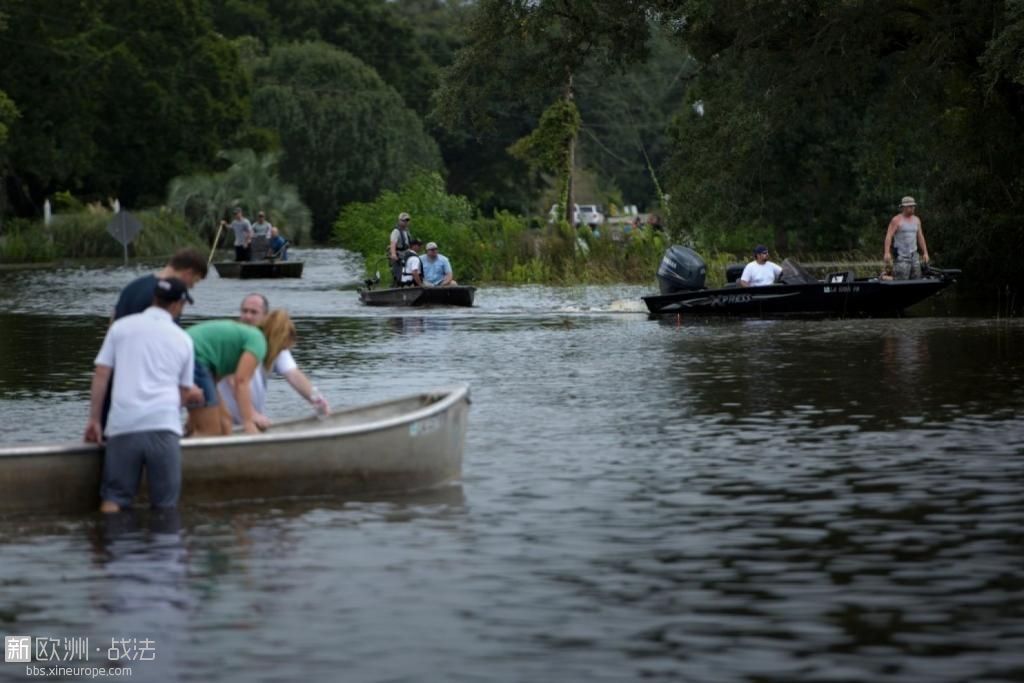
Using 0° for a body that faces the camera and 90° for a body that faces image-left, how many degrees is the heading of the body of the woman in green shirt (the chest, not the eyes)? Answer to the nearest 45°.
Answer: approximately 270°

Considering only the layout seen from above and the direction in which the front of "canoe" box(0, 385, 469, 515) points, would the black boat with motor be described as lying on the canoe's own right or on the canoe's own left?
on the canoe's own left

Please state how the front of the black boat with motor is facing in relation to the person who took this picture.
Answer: facing to the right of the viewer

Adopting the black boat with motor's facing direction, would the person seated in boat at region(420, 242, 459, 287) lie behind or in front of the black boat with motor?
behind

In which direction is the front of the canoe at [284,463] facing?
to the viewer's right

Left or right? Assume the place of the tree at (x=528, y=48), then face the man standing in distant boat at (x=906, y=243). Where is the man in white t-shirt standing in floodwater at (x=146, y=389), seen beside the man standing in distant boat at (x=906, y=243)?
right

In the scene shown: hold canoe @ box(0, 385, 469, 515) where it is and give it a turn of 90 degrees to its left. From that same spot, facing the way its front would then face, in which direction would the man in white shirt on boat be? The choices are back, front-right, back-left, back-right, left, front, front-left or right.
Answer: front
